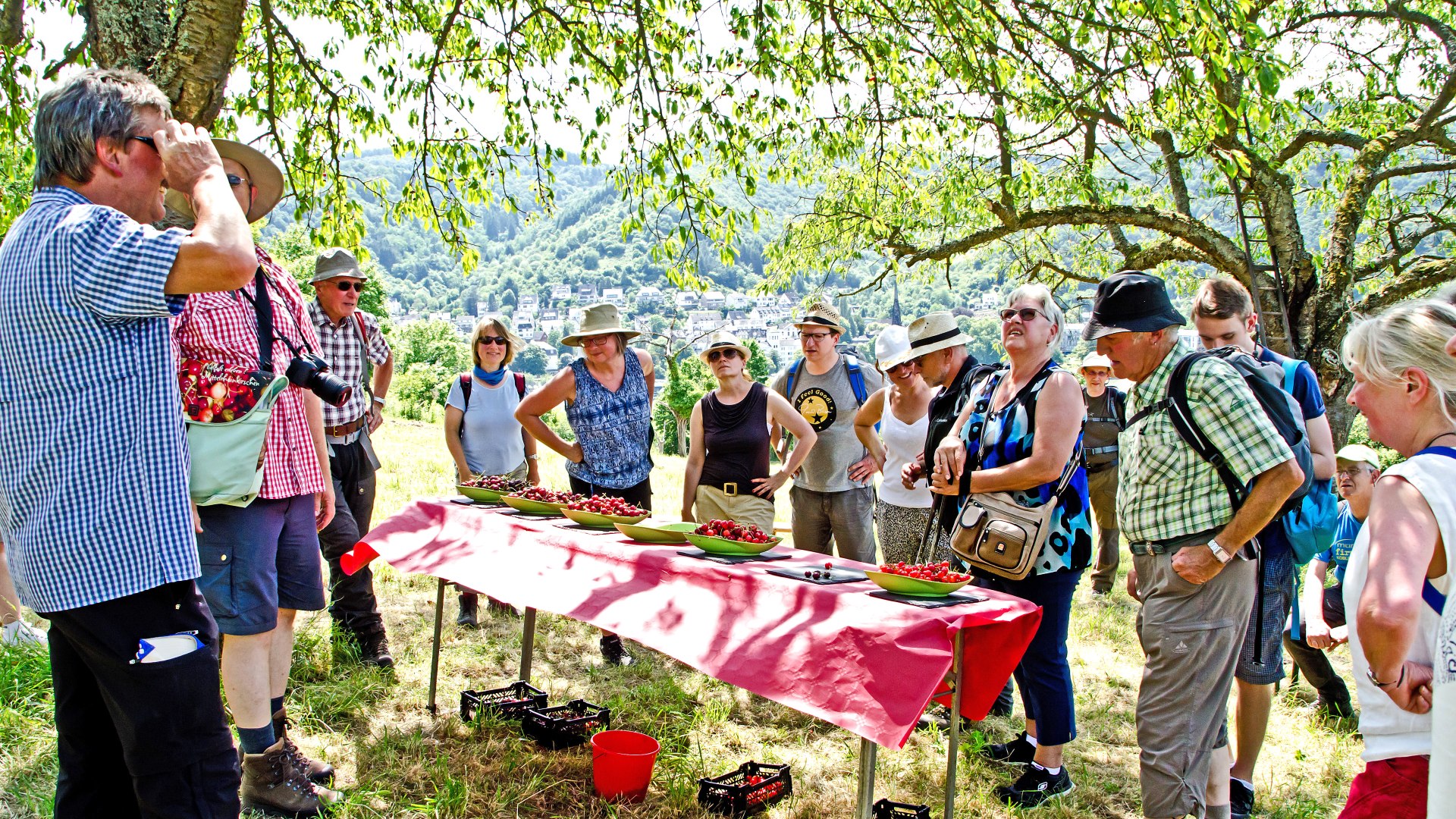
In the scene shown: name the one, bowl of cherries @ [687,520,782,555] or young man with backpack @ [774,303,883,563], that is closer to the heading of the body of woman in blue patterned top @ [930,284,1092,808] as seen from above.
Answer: the bowl of cherries

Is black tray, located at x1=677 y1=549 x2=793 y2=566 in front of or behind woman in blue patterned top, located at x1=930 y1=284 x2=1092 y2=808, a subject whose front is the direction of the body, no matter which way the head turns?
in front

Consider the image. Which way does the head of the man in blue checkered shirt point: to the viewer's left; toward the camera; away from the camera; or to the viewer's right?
to the viewer's right

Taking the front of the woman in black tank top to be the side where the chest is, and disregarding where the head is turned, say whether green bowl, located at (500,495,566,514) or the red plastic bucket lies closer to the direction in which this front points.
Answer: the red plastic bucket

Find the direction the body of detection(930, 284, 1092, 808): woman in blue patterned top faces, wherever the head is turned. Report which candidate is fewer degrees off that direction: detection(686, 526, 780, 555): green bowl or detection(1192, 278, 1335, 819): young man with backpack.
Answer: the green bowl

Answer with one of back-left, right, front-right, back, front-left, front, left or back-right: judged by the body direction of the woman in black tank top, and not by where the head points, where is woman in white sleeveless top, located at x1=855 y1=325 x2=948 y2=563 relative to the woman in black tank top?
left

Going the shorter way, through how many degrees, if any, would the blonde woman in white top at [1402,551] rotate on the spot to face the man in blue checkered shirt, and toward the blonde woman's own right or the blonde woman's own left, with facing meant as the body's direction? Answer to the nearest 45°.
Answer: approximately 45° to the blonde woman's own left

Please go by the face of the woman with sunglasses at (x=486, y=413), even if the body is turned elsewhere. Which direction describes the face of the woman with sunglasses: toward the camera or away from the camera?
toward the camera

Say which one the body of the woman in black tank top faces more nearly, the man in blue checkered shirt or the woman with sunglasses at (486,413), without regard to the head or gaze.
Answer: the man in blue checkered shirt

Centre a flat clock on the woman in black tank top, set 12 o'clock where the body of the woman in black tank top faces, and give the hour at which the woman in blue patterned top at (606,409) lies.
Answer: The woman in blue patterned top is roughly at 3 o'clock from the woman in black tank top.

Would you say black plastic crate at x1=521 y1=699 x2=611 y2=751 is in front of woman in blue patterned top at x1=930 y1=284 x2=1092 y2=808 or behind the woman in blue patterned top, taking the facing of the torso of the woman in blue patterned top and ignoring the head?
in front

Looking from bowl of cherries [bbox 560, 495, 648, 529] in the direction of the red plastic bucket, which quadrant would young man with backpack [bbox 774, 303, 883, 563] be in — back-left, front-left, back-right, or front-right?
back-left

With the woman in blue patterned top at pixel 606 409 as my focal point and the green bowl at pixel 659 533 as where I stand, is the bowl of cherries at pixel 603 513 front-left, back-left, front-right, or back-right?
front-left

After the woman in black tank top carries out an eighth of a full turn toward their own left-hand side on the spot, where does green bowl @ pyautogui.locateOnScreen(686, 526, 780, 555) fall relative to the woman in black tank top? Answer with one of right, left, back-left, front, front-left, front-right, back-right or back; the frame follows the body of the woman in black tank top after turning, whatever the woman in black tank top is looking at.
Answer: front-right

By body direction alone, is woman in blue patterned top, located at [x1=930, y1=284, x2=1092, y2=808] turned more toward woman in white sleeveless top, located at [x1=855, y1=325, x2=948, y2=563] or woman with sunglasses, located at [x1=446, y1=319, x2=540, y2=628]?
the woman with sunglasses

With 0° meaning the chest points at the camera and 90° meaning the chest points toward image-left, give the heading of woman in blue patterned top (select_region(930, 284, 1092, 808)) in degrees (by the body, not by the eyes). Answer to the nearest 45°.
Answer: approximately 45°

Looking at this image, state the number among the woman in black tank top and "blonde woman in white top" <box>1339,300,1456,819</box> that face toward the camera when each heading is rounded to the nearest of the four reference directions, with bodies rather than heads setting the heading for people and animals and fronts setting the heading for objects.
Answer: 1

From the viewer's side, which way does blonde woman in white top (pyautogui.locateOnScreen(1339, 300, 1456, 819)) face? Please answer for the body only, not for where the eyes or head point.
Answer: to the viewer's left

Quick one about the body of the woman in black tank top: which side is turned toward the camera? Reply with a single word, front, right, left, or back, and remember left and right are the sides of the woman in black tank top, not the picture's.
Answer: front

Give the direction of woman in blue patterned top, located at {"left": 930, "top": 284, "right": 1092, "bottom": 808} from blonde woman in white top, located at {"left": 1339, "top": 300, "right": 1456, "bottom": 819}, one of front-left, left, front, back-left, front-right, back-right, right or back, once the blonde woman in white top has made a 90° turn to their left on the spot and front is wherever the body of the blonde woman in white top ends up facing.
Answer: back-right
